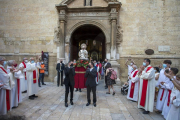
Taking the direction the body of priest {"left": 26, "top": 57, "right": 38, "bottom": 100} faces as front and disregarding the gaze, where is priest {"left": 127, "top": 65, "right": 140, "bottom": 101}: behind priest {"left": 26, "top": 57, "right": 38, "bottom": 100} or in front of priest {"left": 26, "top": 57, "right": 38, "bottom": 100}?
in front

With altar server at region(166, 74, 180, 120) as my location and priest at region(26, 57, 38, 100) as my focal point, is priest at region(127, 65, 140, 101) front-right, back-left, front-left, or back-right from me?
front-right

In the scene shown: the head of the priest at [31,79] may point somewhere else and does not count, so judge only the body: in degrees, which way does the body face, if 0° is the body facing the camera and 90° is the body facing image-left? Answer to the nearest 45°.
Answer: approximately 315°

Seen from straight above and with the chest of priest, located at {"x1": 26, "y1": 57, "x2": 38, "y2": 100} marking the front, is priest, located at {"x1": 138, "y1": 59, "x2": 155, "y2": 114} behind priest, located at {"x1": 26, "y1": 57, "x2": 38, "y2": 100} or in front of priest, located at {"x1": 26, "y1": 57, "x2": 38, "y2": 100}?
in front

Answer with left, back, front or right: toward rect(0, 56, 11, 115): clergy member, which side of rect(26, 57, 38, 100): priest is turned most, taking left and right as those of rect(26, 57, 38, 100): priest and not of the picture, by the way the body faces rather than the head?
right

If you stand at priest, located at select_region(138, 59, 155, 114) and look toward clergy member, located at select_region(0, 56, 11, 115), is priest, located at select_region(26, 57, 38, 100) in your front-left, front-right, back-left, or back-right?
front-right

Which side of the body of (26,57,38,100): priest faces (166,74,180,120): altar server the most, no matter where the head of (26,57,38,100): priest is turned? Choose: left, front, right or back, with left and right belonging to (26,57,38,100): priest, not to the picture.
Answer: front

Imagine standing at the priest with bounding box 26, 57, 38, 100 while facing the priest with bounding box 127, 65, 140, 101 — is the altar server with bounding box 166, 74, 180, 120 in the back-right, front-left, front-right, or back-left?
front-right

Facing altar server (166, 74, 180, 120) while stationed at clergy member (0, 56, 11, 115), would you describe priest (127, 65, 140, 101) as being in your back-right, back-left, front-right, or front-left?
front-left

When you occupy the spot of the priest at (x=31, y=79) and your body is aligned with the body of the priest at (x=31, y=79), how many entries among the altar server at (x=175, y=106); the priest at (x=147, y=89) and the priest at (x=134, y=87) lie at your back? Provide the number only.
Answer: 0
